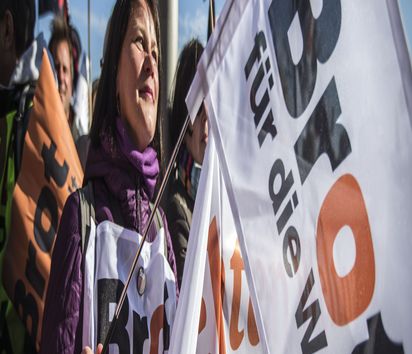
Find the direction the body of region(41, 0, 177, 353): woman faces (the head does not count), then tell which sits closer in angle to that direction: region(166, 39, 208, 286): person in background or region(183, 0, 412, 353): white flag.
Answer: the white flag

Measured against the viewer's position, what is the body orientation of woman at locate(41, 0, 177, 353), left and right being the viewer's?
facing the viewer and to the right of the viewer

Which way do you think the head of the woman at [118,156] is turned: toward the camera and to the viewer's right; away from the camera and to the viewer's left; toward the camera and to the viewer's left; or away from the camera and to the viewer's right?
toward the camera and to the viewer's right

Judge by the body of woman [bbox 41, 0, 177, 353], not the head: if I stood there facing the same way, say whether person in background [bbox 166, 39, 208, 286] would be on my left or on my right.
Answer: on my left
